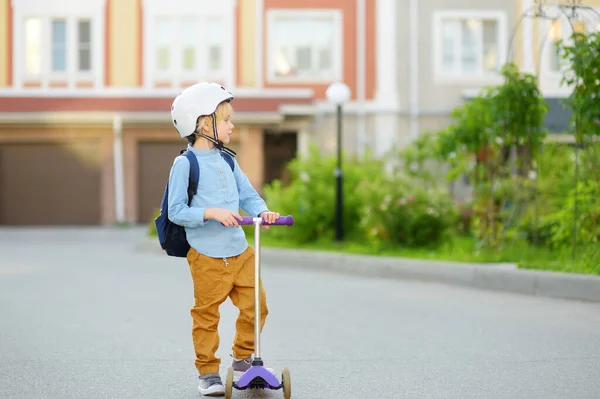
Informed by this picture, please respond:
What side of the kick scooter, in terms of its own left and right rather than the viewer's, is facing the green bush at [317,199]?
back

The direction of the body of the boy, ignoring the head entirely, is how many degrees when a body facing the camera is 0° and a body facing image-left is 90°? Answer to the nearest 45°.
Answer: approximately 315°

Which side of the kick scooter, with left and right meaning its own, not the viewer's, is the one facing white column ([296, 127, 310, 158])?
back

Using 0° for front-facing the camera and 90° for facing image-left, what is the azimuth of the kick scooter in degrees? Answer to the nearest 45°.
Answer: approximately 0°

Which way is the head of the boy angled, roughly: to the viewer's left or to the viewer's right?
to the viewer's right

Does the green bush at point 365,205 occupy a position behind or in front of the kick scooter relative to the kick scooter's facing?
behind

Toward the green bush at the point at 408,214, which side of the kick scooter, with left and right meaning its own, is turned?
back
